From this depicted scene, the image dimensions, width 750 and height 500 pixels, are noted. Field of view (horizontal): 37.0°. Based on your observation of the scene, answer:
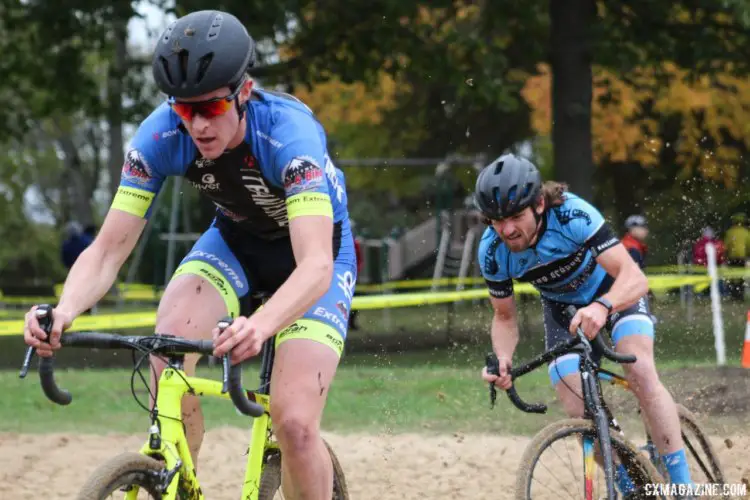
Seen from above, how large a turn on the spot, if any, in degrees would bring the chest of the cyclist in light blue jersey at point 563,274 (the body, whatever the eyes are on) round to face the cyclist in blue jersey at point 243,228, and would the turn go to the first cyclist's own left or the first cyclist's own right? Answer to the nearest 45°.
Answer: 0° — they already face them

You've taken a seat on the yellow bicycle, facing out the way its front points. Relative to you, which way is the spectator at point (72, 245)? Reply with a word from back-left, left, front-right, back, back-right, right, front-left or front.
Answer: back-right

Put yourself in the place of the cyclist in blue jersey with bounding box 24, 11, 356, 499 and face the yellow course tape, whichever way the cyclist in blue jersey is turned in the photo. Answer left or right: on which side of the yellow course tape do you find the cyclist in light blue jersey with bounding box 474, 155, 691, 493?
right

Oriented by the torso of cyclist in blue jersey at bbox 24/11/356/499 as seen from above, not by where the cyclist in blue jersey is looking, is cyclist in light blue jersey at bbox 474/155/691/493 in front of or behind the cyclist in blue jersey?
behind

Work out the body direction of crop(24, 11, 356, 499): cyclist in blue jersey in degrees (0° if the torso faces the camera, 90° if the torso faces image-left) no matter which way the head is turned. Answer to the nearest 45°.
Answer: approximately 45°

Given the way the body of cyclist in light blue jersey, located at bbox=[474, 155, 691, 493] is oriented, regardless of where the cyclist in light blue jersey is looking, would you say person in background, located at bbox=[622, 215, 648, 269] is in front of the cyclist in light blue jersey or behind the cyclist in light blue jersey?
behind

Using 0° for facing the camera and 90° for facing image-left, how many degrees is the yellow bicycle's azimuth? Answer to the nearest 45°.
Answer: approximately 45°

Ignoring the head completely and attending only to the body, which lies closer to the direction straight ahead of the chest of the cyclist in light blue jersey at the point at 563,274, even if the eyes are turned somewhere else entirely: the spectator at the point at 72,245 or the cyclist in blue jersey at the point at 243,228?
the cyclist in blue jersey

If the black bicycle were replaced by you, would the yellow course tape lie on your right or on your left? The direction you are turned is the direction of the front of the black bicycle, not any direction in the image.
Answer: on your right

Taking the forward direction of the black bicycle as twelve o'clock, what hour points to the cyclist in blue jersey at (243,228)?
The cyclist in blue jersey is roughly at 12 o'clock from the black bicycle.

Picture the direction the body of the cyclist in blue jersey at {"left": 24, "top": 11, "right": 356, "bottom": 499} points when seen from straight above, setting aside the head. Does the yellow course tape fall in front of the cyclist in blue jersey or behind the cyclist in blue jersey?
behind

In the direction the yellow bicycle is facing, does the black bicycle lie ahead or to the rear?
to the rear
